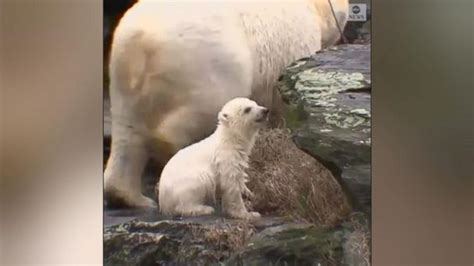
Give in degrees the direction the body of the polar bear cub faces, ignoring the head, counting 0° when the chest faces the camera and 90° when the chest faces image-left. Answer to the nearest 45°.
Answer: approximately 270°

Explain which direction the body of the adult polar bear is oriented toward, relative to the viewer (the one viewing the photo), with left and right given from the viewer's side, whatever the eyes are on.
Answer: facing to the right of the viewer
